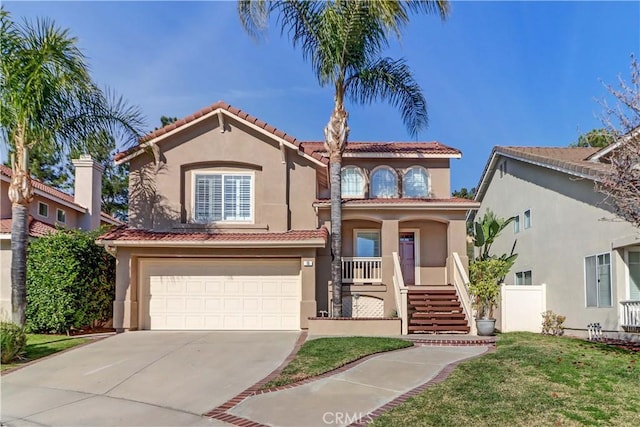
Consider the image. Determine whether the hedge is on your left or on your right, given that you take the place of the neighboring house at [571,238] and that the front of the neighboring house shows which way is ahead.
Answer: on your right

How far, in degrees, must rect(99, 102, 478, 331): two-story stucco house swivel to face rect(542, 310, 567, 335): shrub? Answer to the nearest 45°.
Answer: approximately 90° to its left

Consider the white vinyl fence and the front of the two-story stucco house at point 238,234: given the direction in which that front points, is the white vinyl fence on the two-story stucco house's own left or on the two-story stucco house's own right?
on the two-story stucco house's own left

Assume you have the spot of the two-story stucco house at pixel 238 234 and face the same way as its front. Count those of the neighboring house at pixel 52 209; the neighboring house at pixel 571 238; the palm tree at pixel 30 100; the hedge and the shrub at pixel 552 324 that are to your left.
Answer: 2

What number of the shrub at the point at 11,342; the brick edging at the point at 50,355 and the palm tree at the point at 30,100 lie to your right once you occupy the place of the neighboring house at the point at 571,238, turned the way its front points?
3

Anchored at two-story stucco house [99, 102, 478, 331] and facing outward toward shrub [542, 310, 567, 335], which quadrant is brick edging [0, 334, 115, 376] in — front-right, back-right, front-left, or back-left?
back-right

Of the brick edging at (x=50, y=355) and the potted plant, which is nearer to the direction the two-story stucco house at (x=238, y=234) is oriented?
the brick edging

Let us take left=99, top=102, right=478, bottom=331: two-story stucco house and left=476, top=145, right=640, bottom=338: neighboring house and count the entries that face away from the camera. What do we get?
0

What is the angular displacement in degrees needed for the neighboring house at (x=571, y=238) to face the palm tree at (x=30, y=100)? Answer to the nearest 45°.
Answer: approximately 90° to its right

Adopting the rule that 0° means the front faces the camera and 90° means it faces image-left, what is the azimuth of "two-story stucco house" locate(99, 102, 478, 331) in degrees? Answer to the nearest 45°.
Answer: approximately 0°

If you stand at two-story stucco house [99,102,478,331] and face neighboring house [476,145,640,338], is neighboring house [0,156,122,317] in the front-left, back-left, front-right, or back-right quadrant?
back-left

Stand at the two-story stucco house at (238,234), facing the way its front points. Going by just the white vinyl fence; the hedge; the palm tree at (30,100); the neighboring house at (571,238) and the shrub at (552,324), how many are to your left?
3
